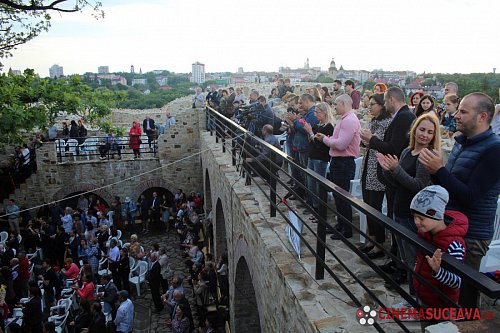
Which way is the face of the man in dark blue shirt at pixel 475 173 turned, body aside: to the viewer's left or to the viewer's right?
to the viewer's left

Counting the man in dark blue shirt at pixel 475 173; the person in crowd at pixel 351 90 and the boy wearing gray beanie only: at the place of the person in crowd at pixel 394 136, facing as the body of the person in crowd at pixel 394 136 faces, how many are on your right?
1

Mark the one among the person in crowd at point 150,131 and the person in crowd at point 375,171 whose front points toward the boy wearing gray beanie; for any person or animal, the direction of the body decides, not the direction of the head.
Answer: the person in crowd at point 150,131

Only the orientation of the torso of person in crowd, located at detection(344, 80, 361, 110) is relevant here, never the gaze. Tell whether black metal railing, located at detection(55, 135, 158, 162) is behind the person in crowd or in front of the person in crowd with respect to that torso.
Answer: in front

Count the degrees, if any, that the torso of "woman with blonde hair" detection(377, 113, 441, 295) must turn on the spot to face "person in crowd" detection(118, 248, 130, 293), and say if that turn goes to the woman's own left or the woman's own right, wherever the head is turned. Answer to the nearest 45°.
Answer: approximately 90° to the woman's own right

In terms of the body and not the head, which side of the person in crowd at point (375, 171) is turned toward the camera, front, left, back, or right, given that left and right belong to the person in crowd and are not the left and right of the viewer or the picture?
left

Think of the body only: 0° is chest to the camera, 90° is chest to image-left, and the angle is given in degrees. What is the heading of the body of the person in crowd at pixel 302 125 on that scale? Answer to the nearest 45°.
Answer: approximately 90°

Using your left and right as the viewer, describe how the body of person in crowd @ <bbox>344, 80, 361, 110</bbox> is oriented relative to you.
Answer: facing to the left of the viewer

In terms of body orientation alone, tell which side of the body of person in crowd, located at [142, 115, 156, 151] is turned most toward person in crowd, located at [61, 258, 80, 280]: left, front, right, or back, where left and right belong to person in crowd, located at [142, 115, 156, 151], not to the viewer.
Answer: front

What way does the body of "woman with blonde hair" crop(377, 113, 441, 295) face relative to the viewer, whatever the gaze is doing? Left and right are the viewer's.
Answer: facing the viewer and to the left of the viewer

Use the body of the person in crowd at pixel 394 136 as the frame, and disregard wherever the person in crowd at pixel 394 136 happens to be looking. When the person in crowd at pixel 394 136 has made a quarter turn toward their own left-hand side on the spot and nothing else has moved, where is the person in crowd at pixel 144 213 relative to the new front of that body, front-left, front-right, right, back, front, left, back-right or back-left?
back-right

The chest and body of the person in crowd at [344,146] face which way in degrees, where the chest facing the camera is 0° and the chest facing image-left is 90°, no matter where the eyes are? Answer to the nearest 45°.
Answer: approximately 90°

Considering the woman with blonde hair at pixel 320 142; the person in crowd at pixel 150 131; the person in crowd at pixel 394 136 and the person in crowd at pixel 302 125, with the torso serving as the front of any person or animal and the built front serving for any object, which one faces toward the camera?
the person in crowd at pixel 150 131
